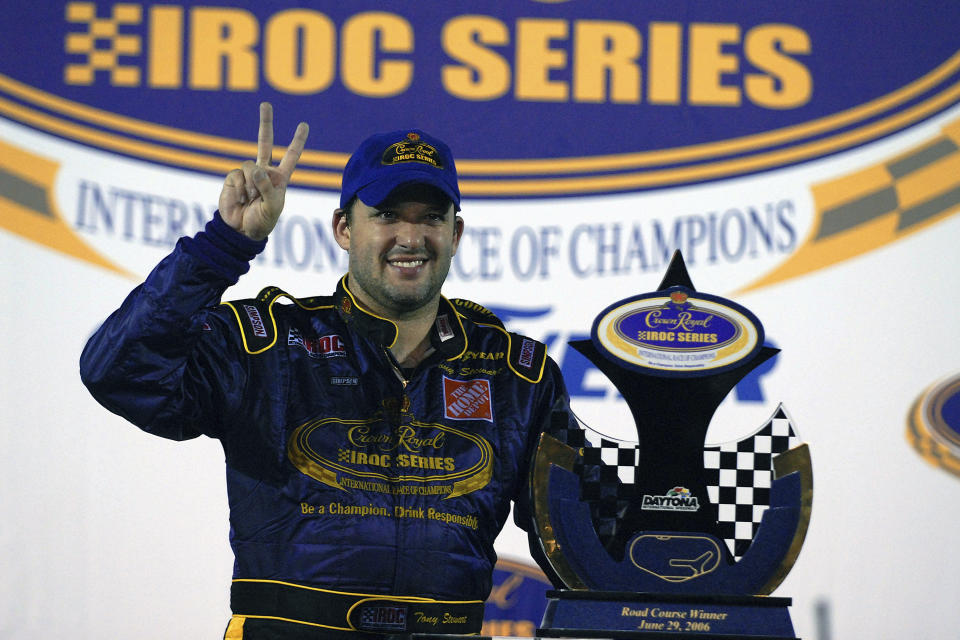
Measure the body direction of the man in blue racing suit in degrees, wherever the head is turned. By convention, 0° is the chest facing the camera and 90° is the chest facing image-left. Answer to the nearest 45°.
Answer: approximately 0°

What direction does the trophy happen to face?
toward the camera

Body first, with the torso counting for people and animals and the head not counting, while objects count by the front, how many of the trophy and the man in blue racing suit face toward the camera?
2

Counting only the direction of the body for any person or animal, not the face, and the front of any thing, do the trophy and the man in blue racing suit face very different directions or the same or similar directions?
same or similar directions

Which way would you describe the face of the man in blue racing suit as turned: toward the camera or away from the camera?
toward the camera
